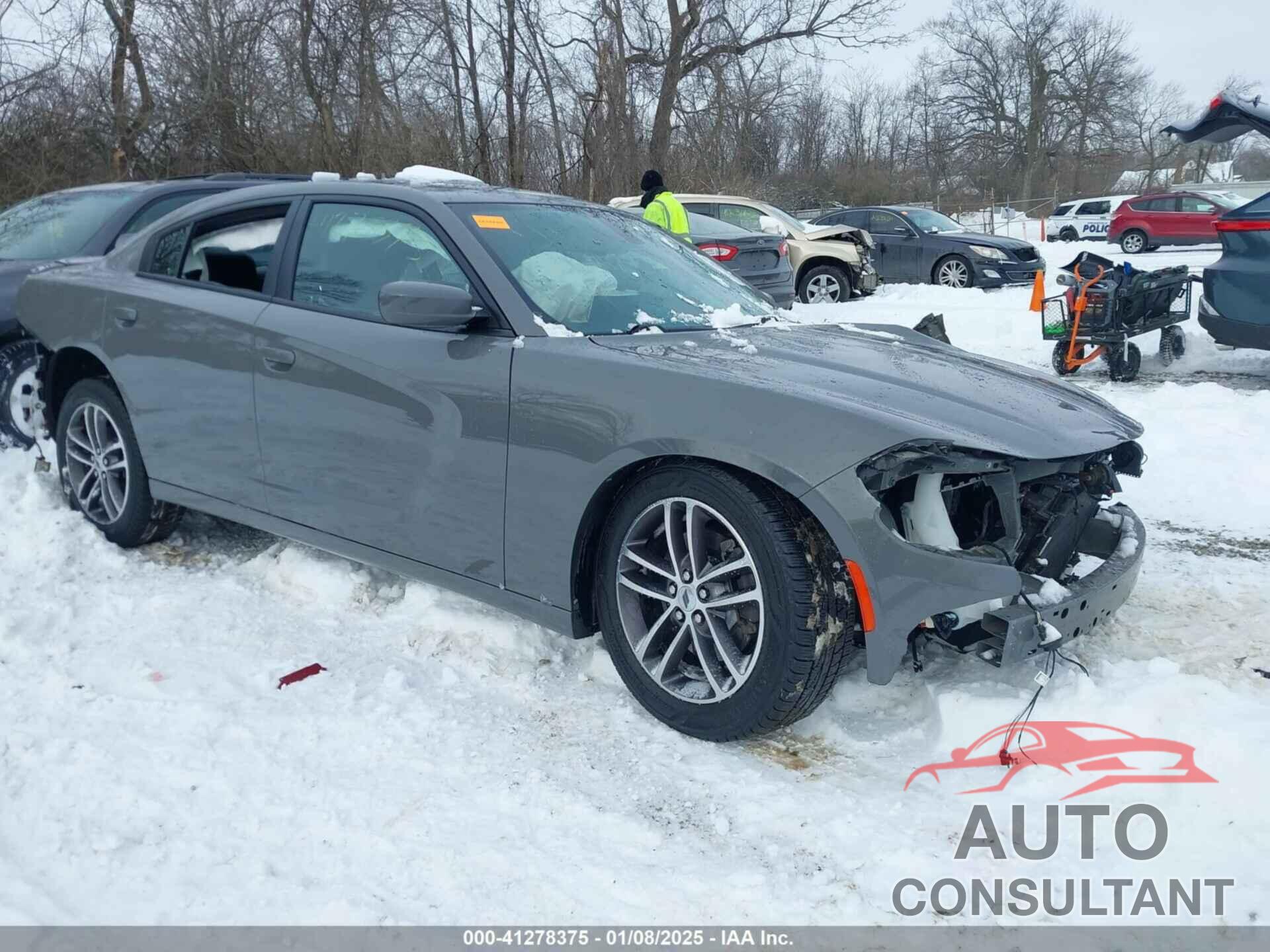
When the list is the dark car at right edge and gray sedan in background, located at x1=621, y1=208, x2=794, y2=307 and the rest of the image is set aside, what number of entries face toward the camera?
0

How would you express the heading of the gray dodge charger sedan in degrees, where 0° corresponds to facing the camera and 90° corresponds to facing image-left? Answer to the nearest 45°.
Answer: approximately 315°

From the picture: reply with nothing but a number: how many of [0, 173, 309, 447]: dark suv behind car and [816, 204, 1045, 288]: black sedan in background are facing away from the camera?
0

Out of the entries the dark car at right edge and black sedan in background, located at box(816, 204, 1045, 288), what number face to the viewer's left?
0

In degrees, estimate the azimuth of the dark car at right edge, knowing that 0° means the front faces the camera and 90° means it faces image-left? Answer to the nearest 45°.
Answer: approximately 225°

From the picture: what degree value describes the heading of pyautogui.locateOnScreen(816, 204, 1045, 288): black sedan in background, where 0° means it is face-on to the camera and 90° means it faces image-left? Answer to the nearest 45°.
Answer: approximately 315°

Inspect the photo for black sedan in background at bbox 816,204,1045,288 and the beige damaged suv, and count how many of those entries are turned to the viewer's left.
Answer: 0

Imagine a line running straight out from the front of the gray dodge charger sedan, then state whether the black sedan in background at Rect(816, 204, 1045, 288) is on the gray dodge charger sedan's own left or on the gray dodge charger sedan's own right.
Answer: on the gray dodge charger sedan's own left

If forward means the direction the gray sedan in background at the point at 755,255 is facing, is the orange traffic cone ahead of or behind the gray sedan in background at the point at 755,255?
behind

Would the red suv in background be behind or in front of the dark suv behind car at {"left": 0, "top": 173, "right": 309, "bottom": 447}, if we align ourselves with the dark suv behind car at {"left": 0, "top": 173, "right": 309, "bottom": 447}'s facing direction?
behind

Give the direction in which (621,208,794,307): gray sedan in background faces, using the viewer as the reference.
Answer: facing away from the viewer and to the left of the viewer

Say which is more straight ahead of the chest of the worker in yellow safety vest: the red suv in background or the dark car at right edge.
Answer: the red suv in background

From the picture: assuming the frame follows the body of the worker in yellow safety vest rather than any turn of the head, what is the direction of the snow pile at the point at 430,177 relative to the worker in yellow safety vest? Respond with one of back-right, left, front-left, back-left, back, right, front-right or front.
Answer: back-left

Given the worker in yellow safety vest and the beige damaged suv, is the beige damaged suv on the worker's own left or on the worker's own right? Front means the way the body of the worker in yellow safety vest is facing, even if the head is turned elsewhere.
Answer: on the worker's own right
